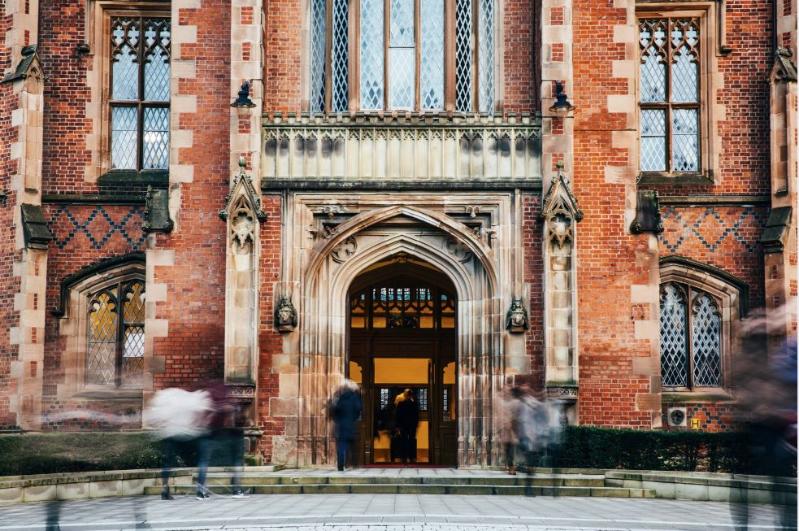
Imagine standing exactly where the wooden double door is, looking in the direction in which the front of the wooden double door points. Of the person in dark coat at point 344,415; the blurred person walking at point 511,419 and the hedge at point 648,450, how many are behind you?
0

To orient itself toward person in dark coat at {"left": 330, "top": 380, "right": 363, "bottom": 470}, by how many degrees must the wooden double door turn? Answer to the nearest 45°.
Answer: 0° — it already faces them

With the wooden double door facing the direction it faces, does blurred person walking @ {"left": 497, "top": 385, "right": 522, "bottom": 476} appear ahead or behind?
ahead

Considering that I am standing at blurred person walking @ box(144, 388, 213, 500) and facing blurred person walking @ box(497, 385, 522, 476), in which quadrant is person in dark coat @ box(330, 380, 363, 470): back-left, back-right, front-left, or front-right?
front-left

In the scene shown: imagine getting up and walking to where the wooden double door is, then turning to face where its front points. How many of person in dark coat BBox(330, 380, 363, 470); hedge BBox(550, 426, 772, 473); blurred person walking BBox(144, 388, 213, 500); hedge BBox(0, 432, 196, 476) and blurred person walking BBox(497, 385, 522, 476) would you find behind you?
0

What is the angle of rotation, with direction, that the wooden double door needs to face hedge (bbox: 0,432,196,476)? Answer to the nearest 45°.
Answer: approximately 45° to its right

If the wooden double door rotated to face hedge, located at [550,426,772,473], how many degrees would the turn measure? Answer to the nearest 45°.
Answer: approximately 45° to its left

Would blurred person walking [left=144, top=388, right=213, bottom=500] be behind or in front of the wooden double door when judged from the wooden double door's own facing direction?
in front

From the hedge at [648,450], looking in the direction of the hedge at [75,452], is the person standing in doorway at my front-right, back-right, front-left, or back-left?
front-right

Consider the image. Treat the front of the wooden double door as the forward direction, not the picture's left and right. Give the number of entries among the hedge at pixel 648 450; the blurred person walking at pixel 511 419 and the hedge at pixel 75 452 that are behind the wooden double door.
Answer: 0

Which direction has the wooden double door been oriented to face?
toward the camera
